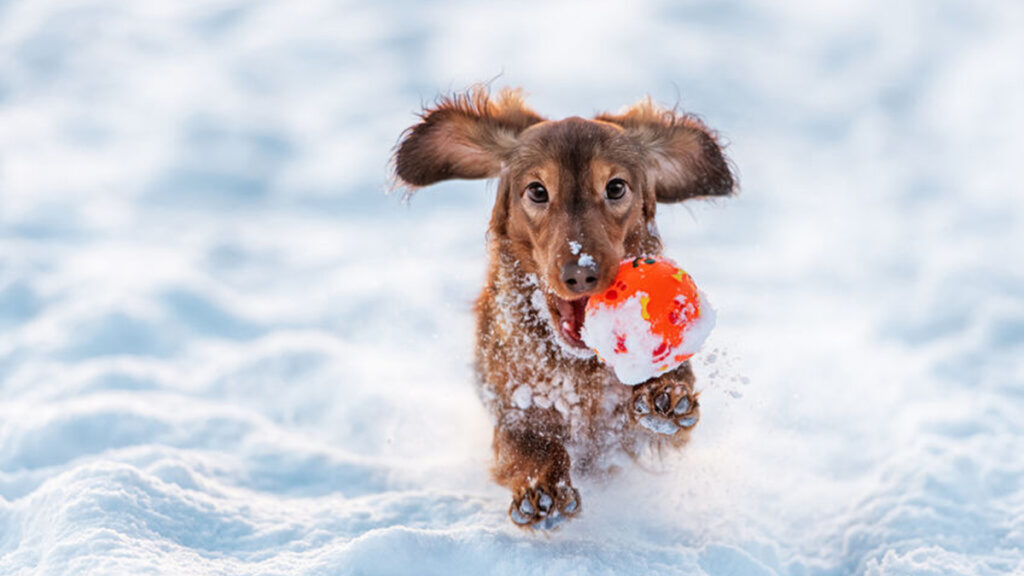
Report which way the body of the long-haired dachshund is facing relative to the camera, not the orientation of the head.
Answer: toward the camera
